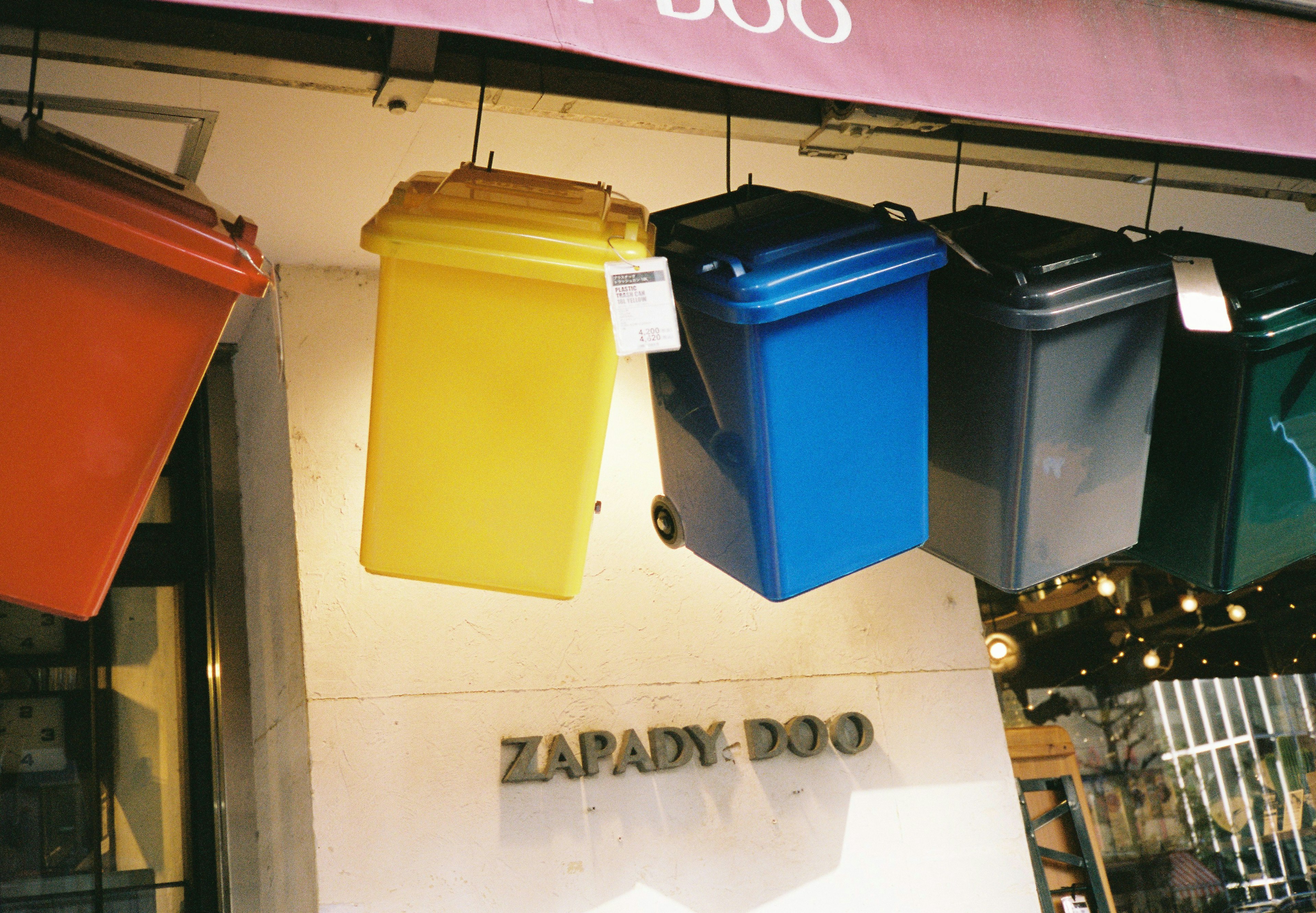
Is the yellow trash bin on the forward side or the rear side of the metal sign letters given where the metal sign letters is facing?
on the forward side

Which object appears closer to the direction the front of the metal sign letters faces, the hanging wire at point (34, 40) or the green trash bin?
the hanging wire

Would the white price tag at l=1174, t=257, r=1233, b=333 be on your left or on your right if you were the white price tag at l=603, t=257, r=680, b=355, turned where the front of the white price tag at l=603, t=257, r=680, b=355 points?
on your left

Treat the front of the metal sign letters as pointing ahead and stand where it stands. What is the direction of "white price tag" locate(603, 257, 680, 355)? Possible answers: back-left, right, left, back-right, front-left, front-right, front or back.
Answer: front

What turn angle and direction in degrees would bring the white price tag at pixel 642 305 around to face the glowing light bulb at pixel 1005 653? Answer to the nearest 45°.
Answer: approximately 180°

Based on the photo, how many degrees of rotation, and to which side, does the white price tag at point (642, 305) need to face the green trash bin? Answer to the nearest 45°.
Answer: approximately 135° to its left

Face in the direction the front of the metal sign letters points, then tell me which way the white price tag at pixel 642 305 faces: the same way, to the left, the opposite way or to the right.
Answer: the same way

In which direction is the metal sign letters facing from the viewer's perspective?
toward the camera

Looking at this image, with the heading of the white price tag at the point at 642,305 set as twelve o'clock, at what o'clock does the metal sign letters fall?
The metal sign letters is roughly at 6 o'clock from the white price tag.

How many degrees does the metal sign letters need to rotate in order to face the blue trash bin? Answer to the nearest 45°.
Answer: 0° — it already faces it

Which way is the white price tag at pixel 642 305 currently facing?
toward the camera
